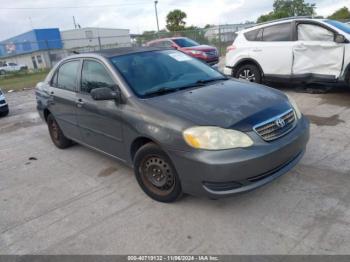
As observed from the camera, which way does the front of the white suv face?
facing to the right of the viewer

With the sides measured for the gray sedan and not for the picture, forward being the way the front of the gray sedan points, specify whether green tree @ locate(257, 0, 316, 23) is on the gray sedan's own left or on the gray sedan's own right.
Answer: on the gray sedan's own left

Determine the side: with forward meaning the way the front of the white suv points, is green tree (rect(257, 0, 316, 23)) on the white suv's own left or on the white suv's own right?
on the white suv's own left

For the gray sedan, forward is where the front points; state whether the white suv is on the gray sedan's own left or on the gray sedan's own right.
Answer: on the gray sedan's own left

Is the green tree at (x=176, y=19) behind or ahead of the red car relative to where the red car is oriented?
behind

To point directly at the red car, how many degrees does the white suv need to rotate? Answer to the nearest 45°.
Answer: approximately 135° to its left

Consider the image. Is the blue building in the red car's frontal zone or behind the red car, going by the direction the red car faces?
behind

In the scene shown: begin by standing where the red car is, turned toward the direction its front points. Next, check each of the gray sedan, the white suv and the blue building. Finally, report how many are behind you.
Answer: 1
